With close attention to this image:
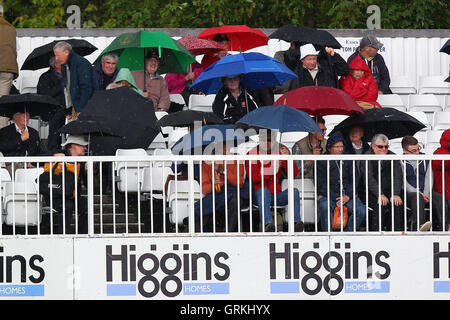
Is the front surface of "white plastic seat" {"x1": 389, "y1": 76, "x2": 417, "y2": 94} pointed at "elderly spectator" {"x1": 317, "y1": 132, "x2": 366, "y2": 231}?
yes

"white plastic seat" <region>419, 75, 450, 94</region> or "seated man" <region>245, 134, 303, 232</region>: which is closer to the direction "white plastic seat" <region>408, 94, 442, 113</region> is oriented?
the seated man

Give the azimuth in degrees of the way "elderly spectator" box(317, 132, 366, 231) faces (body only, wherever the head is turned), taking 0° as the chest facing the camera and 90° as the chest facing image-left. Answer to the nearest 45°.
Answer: approximately 0°

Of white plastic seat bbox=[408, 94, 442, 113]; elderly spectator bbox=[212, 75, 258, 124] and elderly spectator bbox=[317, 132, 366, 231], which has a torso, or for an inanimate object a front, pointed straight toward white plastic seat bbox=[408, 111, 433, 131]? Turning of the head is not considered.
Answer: white plastic seat bbox=[408, 94, 442, 113]

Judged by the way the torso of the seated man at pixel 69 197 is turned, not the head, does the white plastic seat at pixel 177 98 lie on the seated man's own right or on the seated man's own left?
on the seated man's own left

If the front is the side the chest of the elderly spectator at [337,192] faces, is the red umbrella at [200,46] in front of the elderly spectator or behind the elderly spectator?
behind
